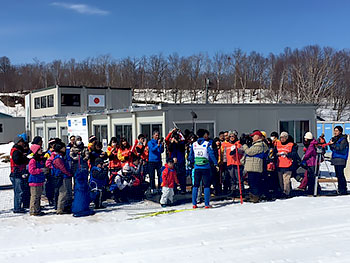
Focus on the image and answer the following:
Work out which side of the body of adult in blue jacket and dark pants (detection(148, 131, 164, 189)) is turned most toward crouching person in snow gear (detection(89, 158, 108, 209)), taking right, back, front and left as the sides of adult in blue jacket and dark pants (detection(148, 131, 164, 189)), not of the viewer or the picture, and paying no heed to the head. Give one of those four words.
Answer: right

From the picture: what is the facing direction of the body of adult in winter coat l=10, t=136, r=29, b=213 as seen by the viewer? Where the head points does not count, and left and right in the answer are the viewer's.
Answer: facing to the right of the viewer

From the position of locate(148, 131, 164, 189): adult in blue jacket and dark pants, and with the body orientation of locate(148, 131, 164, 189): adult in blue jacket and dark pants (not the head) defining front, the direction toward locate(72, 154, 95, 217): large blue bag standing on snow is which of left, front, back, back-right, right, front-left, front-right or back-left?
right

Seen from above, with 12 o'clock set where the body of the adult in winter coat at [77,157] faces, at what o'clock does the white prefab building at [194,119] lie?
The white prefab building is roughly at 7 o'clock from the adult in winter coat.
